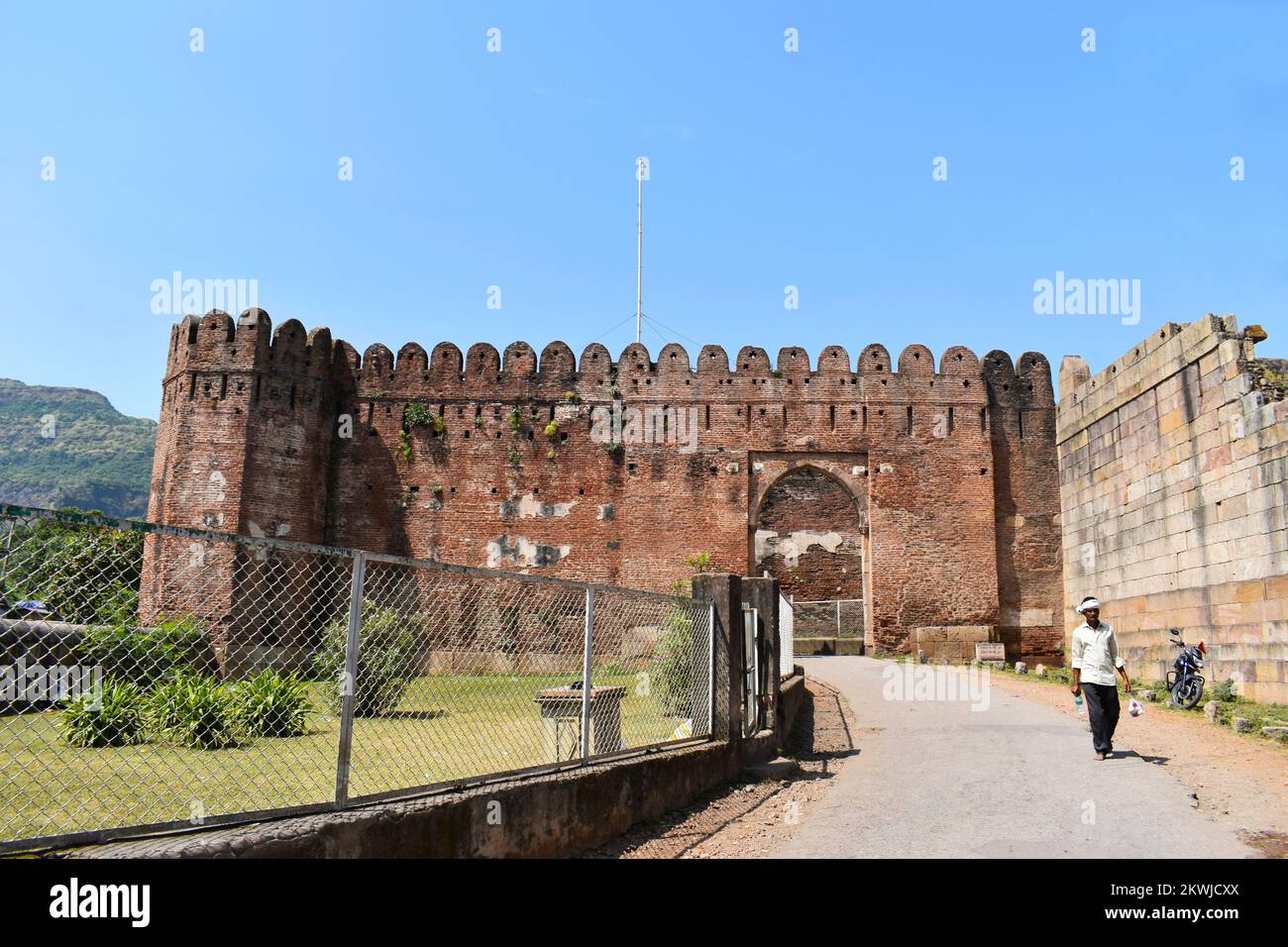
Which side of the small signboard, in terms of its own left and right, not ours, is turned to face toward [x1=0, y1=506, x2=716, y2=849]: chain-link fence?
front

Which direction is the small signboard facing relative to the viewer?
toward the camera

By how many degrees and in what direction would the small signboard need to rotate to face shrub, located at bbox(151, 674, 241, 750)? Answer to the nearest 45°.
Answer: approximately 45° to its right

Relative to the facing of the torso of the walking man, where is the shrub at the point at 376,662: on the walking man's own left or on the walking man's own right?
on the walking man's own right

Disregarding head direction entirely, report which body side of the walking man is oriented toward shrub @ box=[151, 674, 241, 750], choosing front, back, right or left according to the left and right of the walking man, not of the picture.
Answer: right

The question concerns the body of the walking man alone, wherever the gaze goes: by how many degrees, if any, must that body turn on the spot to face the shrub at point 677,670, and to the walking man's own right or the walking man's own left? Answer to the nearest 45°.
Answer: approximately 90° to the walking man's own right

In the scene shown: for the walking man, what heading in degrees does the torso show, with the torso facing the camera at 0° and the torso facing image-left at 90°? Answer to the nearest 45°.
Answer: approximately 0°

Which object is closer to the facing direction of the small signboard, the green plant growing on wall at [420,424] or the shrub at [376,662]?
the shrub

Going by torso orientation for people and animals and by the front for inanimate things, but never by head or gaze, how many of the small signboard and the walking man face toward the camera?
2

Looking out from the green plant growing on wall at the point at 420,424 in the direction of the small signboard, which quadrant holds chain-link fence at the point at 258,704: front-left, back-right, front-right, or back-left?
front-right

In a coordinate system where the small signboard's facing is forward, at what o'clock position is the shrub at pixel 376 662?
The shrub is roughly at 1 o'clock from the small signboard.

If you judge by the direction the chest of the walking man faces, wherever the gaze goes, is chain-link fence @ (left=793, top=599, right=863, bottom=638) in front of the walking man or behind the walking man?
behind

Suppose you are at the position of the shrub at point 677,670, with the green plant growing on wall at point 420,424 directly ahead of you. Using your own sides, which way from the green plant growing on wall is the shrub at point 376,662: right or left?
left
